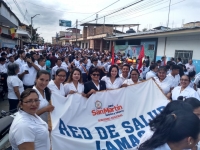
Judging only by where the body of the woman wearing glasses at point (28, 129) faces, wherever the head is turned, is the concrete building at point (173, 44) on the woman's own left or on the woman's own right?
on the woman's own left

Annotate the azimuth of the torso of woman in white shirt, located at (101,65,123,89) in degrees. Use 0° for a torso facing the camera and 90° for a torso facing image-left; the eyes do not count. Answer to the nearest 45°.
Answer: approximately 0°

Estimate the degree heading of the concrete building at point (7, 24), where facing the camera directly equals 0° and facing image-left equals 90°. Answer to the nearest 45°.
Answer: approximately 270°

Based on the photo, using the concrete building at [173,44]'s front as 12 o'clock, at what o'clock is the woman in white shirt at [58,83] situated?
The woman in white shirt is roughly at 11 o'clock from the concrete building.

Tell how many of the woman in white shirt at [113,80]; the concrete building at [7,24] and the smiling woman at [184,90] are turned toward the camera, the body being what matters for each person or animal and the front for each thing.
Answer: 2

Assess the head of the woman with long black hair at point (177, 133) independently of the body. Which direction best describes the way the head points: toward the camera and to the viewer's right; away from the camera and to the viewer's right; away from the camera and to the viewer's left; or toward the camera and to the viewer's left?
away from the camera and to the viewer's right

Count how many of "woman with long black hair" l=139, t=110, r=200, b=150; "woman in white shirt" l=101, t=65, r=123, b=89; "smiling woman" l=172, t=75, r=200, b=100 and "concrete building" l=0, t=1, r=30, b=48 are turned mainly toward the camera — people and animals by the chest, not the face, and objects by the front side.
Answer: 2

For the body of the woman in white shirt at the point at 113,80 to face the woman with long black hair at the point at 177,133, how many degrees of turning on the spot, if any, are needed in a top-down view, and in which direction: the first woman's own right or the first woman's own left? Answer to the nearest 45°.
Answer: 0° — they already face them

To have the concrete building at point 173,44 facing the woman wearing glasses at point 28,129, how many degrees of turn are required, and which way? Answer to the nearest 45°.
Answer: approximately 45° to its left
